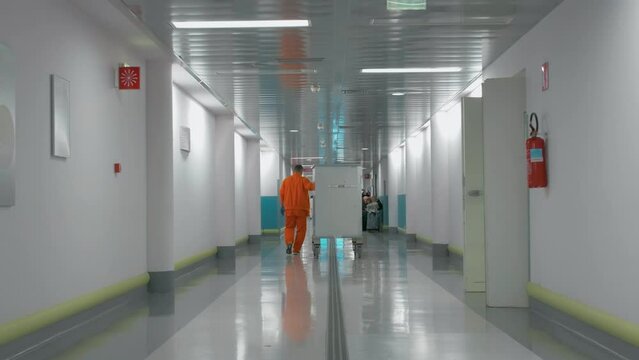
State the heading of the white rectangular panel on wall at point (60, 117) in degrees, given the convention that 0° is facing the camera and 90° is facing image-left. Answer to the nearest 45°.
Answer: approximately 270°

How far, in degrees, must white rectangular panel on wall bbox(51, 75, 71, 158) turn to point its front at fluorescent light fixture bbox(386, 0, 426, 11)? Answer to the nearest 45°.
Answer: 0° — it already faces it

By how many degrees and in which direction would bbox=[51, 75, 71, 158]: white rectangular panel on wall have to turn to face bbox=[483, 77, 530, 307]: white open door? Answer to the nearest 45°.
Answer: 0° — it already faces it

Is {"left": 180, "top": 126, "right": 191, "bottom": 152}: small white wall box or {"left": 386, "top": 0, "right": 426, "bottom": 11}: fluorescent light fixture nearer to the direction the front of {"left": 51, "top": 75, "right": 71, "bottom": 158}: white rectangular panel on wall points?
the fluorescent light fixture

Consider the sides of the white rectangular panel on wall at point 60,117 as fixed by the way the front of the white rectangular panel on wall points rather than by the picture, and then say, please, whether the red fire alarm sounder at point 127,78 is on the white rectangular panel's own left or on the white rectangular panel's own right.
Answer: on the white rectangular panel's own left

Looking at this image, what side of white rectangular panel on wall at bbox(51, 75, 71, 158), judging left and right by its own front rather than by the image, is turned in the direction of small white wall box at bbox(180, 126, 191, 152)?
left

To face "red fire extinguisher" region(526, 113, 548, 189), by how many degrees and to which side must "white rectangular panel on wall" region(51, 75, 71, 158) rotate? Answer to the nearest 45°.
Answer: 0° — it already faces it

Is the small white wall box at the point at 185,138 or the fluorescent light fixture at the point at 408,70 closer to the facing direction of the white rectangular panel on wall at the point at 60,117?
the fluorescent light fixture

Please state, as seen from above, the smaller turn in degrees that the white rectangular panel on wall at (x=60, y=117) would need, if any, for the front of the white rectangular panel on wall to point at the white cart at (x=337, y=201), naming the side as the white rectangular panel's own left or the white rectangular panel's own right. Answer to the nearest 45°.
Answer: approximately 45° to the white rectangular panel's own left
